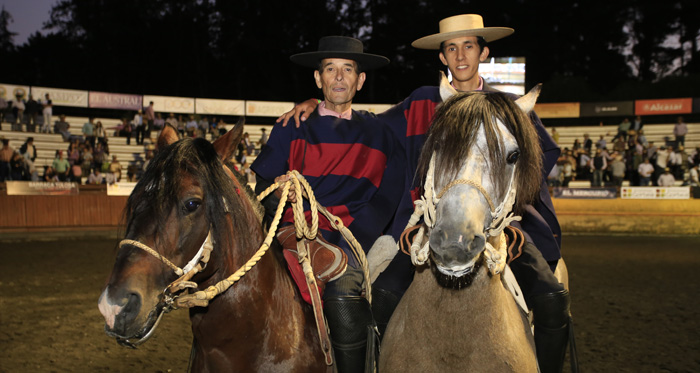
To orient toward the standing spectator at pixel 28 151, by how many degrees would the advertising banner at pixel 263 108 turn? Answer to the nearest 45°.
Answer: approximately 45° to its right

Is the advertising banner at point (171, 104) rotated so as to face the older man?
yes

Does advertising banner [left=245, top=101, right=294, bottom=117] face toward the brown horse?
yes

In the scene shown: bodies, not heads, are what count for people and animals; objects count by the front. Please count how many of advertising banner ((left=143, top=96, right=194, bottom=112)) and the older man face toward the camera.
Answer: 2

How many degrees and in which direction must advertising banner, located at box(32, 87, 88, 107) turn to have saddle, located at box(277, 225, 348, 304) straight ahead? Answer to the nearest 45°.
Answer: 0° — it already faces it

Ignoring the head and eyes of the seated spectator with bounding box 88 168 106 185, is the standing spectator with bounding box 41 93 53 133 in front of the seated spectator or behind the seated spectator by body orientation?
behind

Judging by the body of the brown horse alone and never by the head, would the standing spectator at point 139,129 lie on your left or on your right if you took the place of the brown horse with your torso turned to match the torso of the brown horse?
on your right

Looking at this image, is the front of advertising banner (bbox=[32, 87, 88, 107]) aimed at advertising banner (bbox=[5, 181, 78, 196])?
yes

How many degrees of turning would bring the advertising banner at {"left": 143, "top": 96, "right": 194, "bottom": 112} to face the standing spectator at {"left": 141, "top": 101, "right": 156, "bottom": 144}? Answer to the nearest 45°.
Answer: approximately 45° to its right
